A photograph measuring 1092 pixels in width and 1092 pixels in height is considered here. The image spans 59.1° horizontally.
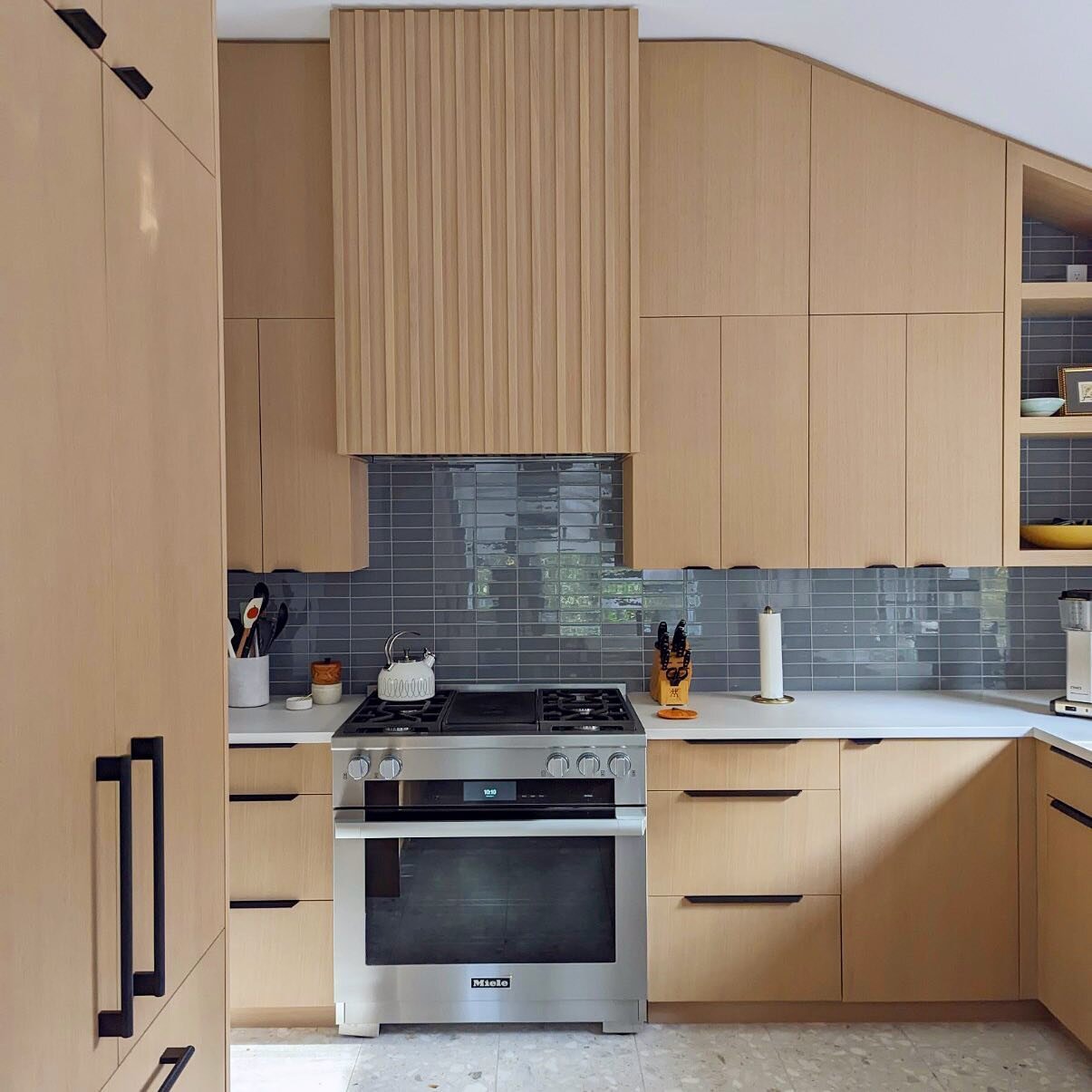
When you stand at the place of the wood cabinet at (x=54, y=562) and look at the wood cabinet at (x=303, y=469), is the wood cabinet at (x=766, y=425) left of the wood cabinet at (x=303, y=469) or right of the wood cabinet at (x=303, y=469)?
right

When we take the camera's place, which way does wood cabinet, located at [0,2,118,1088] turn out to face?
facing to the right of the viewer

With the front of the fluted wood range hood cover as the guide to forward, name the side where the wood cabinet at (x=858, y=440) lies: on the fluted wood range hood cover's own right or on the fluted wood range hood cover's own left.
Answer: on the fluted wood range hood cover's own left

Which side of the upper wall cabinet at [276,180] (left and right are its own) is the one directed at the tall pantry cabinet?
front

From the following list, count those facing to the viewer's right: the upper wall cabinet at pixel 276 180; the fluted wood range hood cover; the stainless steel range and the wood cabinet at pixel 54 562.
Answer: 1

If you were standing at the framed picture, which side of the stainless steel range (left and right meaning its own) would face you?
left

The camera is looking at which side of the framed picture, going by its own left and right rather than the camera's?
front

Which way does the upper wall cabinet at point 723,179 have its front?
toward the camera

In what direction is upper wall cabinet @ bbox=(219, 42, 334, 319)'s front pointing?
toward the camera

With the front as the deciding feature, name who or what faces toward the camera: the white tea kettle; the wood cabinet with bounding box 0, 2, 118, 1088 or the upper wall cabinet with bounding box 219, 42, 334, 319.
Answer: the upper wall cabinet

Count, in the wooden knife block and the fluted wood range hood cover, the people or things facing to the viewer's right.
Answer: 0
